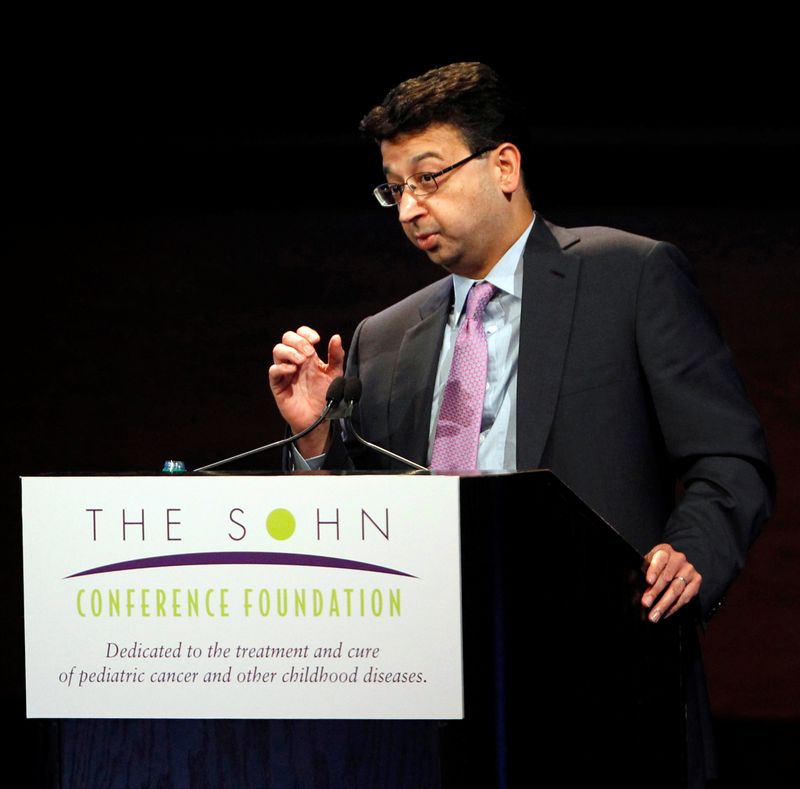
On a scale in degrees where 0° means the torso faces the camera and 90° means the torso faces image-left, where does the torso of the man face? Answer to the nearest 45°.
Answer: approximately 45°

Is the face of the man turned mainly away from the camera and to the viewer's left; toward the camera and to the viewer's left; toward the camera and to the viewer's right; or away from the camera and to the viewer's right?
toward the camera and to the viewer's left

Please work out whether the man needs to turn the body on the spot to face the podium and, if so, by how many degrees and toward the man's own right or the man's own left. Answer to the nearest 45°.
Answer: approximately 45° to the man's own left
